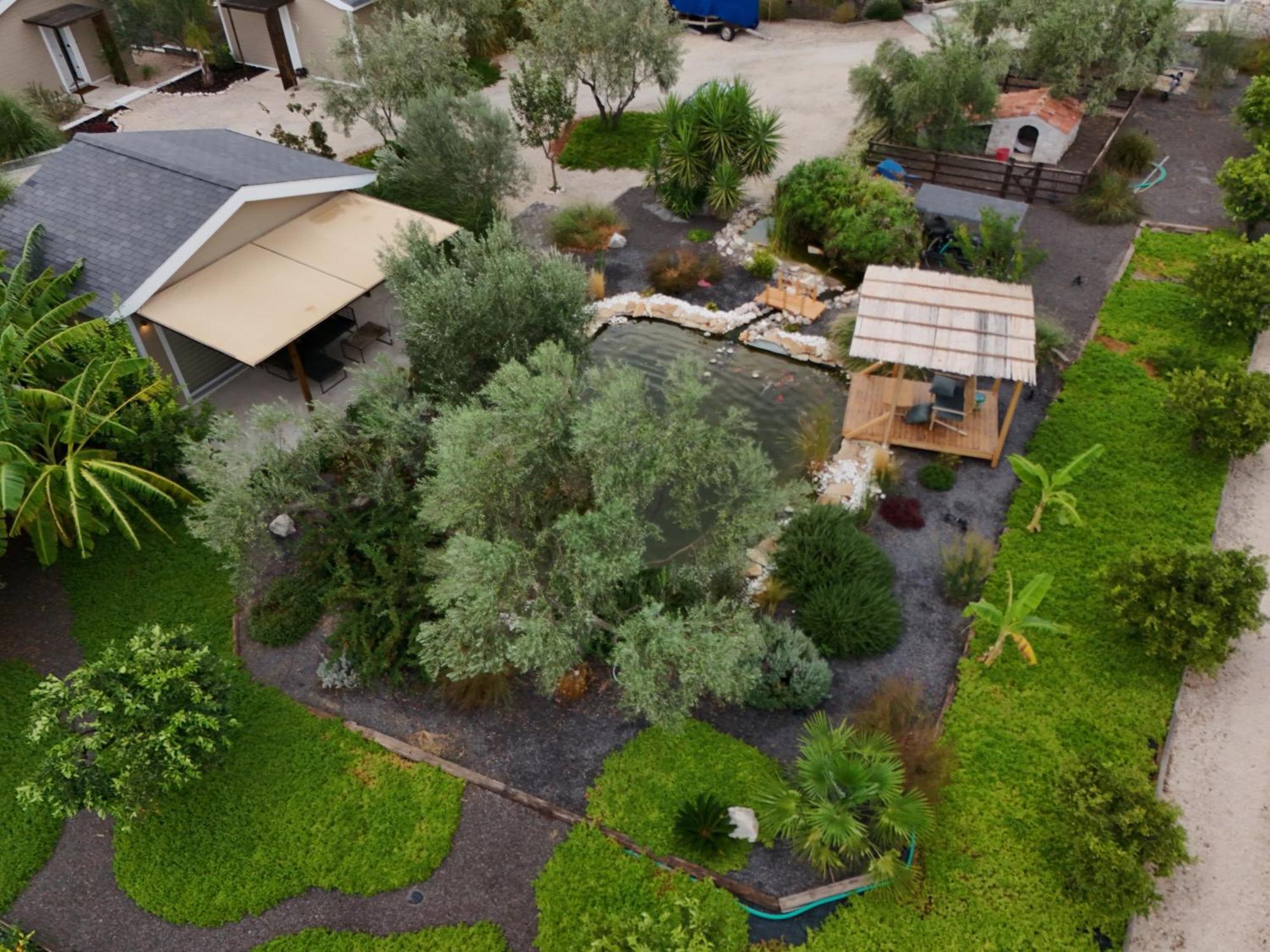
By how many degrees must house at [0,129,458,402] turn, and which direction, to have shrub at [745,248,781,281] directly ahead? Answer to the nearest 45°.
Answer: approximately 45° to its left

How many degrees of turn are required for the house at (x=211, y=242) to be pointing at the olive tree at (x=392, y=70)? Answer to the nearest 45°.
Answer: approximately 90° to its left

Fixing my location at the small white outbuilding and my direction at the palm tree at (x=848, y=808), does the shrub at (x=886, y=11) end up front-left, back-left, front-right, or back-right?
back-right

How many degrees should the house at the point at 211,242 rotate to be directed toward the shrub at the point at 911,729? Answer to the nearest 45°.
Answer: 0° — it already faces it

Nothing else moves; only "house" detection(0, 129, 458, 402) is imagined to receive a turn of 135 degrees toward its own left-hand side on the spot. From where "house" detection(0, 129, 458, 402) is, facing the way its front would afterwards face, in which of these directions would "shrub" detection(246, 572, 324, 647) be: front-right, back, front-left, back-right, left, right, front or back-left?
back

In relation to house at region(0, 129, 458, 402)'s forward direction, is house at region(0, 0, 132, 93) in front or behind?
behind

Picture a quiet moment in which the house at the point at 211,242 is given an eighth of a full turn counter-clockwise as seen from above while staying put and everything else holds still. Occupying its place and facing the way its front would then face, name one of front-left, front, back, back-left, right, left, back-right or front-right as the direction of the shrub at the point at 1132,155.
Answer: front

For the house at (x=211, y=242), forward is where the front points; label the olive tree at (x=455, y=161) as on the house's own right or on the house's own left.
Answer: on the house's own left

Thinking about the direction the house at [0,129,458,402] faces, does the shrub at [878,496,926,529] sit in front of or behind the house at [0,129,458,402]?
in front

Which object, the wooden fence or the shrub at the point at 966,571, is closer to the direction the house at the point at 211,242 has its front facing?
the shrub

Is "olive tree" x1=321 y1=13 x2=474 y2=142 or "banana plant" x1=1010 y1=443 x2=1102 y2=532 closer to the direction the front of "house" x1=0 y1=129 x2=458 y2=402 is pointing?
the banana plant

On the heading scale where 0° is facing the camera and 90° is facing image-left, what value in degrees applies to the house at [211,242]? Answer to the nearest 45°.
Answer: approximately 315°

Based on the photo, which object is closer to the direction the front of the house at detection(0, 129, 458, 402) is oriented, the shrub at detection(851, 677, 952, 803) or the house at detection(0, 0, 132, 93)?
the shrub

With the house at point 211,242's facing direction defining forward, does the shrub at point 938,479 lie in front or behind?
in front

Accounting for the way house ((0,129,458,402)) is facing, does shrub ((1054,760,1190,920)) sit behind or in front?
in front
